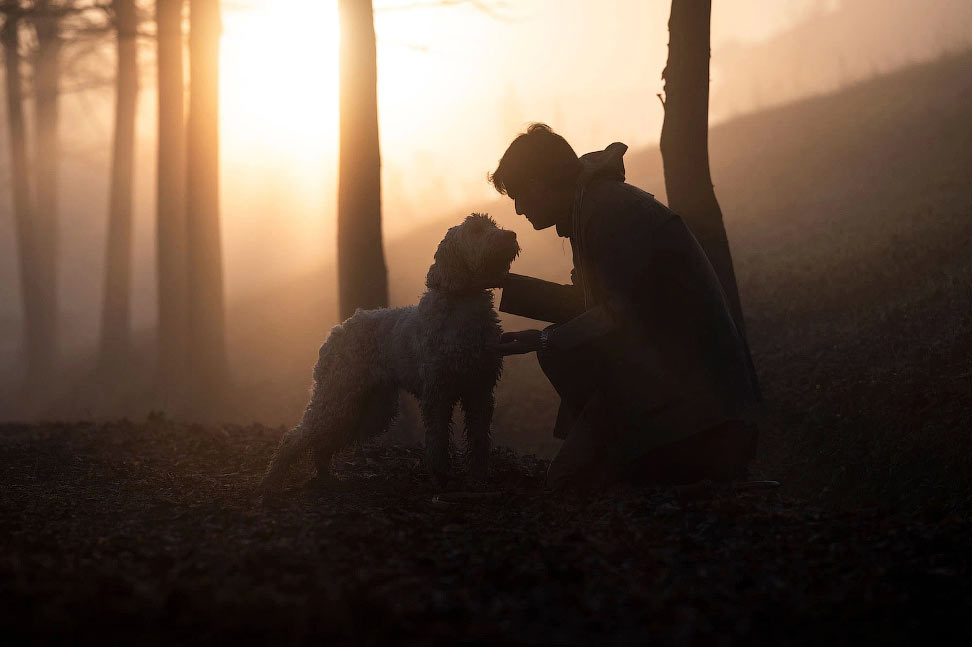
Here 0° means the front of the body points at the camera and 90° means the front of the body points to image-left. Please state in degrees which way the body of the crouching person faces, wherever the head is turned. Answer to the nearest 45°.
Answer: approximately 90°

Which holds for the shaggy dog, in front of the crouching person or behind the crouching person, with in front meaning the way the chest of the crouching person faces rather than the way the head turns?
in front

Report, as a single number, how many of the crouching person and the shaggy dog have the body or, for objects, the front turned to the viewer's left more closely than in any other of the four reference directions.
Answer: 1

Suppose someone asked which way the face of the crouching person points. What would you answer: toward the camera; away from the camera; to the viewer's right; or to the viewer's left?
to the viewer's left

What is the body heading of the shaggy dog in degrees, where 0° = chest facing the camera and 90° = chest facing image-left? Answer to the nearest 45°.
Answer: approximately 270°

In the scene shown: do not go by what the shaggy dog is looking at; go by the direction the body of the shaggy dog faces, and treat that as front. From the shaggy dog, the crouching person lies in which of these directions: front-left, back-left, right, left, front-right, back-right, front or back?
front-right
